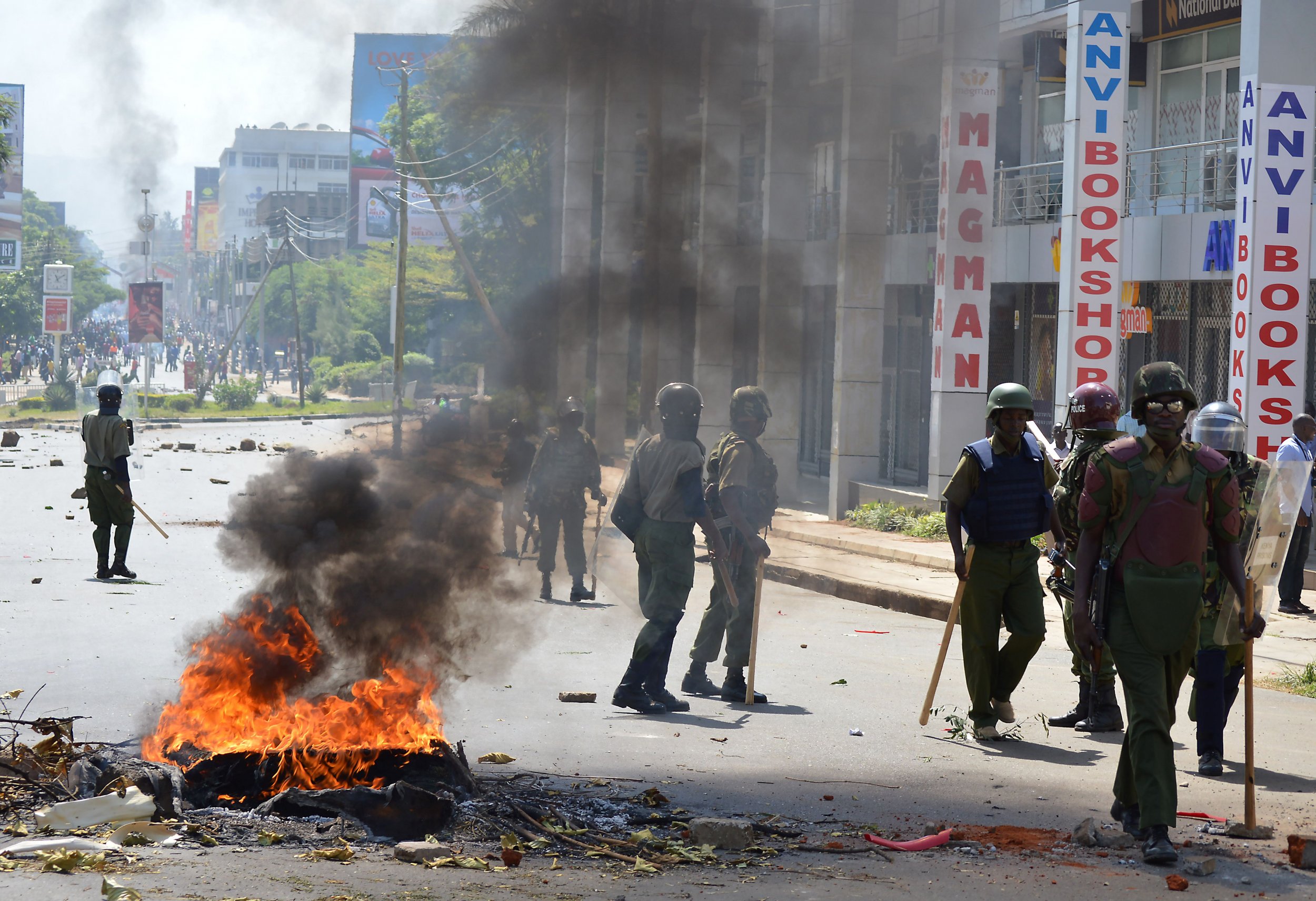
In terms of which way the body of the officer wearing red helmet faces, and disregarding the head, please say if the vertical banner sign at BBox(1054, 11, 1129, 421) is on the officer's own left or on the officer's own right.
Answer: on the officer's own right

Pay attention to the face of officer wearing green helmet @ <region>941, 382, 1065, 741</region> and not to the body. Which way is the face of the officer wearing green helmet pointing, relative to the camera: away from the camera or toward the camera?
toward the camera

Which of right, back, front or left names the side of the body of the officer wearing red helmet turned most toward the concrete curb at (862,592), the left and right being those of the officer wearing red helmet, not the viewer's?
right

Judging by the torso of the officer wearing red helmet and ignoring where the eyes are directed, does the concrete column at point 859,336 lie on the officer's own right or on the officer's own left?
on the officer's own right

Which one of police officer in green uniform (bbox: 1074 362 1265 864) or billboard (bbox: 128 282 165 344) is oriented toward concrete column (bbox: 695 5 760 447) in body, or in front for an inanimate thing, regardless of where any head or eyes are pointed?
the billboard

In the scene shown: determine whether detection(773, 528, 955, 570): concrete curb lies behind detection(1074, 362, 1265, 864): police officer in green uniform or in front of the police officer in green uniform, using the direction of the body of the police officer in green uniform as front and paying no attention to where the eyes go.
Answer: behind

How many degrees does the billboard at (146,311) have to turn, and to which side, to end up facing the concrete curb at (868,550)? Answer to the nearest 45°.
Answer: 0° — it already faces it

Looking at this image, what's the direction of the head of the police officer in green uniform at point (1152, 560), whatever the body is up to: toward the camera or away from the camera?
toward the camera

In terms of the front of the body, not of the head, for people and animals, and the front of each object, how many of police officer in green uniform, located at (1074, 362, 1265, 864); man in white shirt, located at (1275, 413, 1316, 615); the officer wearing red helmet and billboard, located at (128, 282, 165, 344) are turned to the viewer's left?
1

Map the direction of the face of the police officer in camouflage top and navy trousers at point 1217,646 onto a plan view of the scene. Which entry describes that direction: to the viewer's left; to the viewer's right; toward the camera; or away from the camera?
toward the camera

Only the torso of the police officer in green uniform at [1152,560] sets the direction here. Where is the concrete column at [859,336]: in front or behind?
behind

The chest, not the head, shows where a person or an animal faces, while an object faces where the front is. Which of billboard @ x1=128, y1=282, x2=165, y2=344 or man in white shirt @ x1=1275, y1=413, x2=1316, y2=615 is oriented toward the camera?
the billboard
